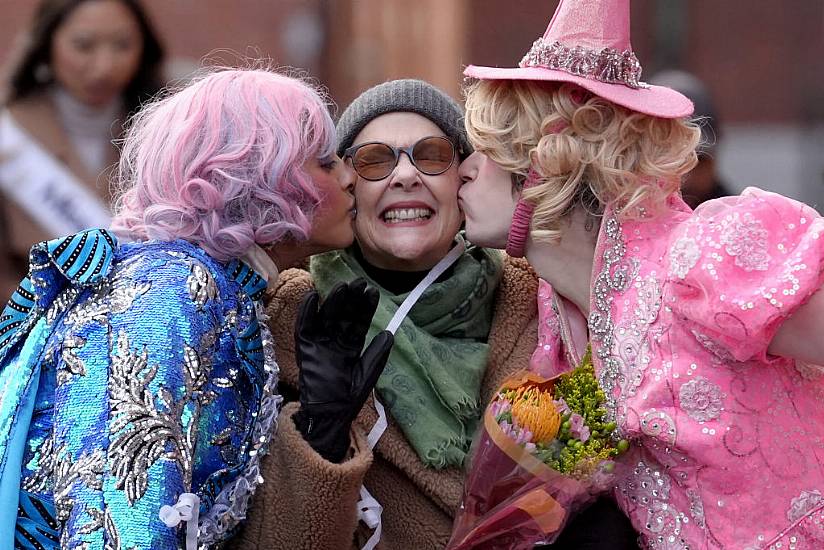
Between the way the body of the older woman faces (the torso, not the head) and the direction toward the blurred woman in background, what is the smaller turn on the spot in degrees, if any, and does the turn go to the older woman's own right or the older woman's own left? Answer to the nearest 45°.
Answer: approximately 135° to the older woman's own right

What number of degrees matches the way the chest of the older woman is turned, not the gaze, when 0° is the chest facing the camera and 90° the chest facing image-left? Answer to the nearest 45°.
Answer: approximately 0°
